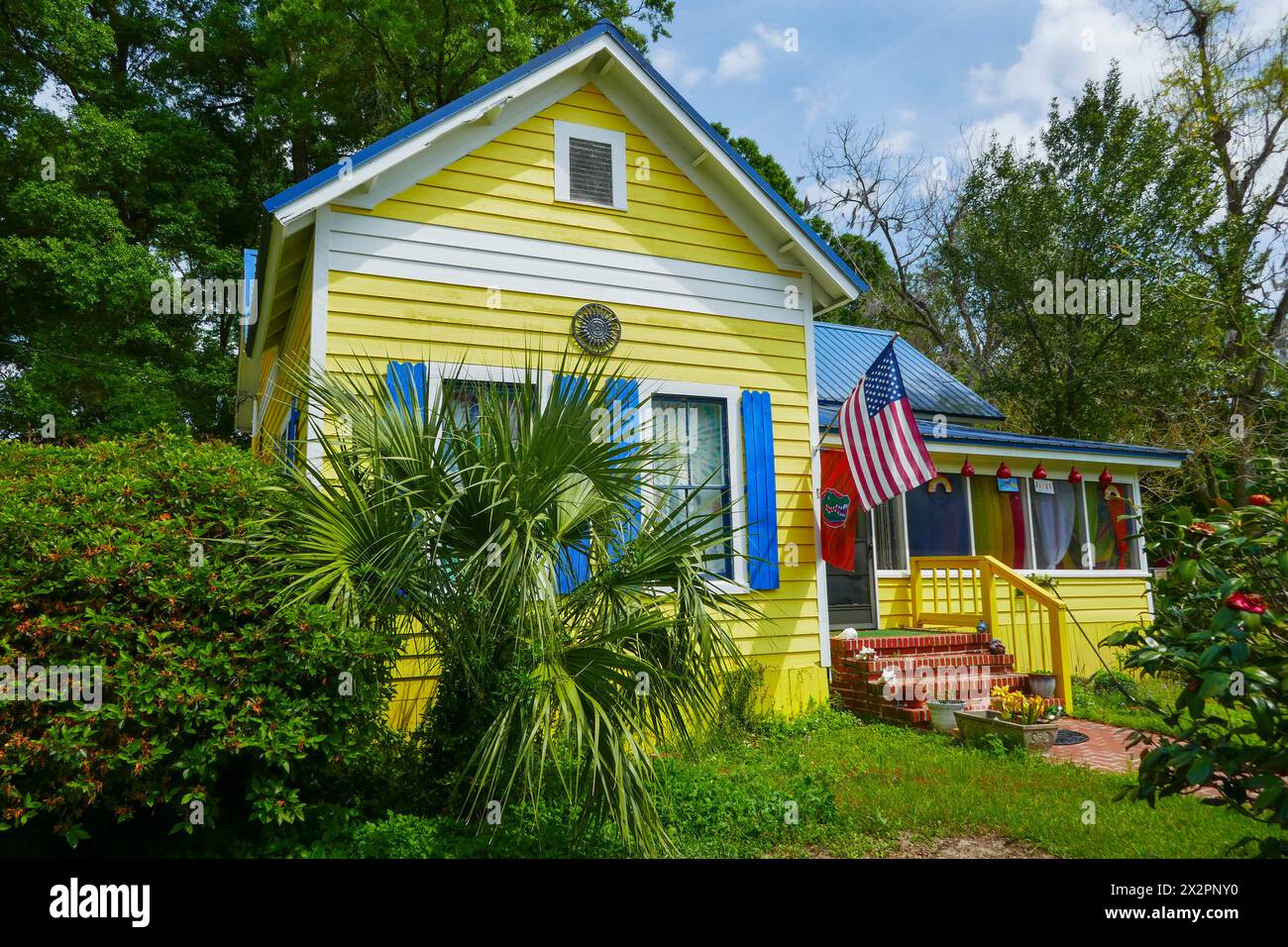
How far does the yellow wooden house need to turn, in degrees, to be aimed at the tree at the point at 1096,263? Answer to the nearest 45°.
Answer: approximately 135° to its left

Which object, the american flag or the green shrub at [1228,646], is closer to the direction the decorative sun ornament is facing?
the green shrub

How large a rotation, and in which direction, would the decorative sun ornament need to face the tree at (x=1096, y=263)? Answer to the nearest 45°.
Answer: approximately 135° to its left

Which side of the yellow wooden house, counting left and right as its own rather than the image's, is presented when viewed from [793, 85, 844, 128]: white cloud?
back
